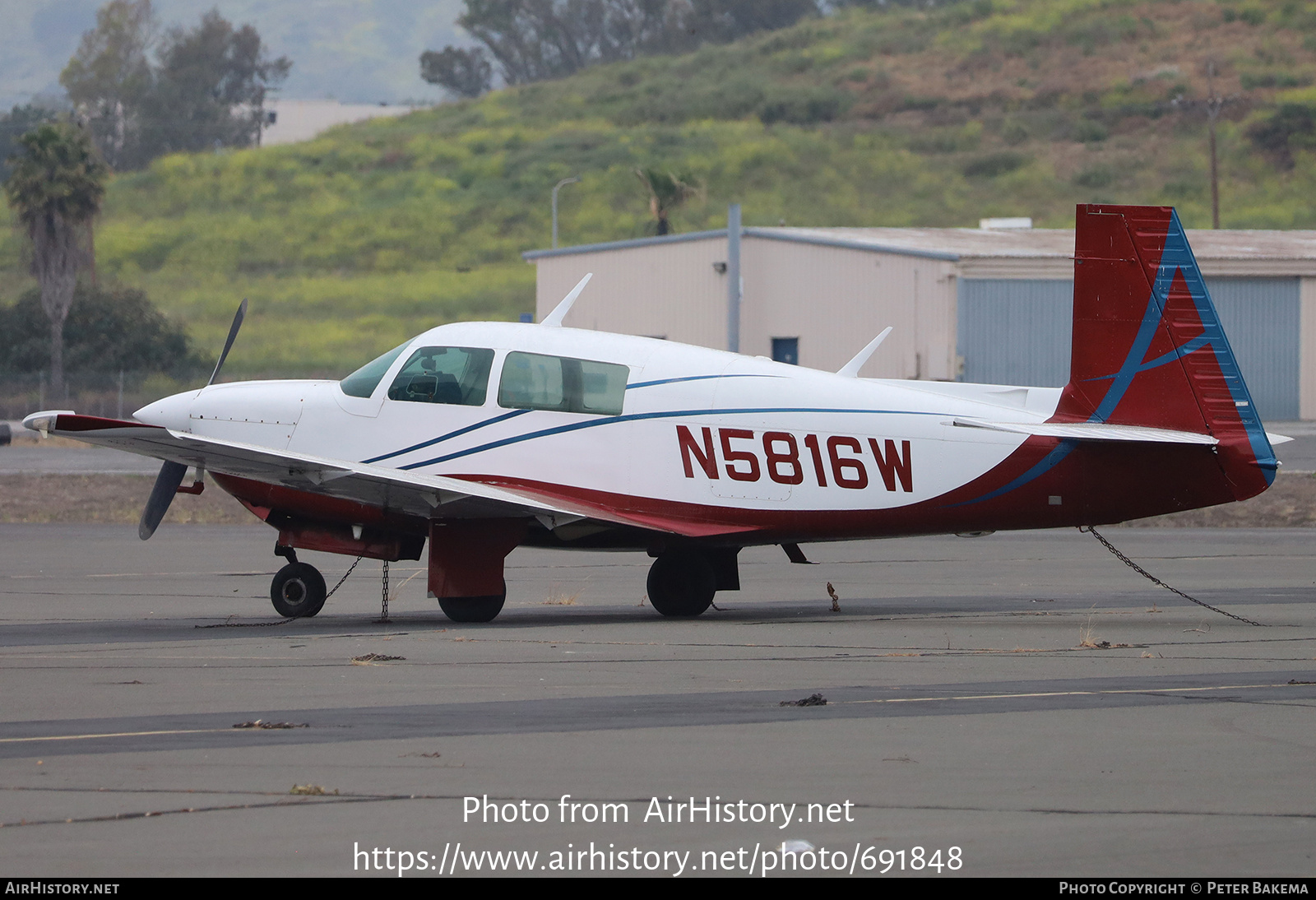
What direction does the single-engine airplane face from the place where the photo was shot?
facing away from the viewer and to the left of the viewer

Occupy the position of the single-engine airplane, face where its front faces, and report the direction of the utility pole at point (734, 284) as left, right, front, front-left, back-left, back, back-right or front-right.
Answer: front-right
